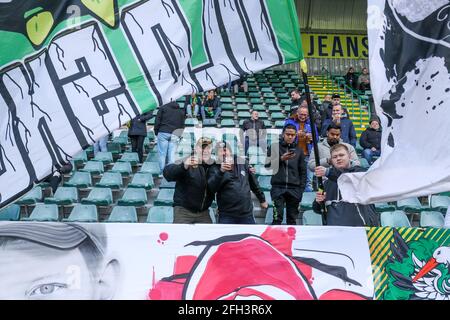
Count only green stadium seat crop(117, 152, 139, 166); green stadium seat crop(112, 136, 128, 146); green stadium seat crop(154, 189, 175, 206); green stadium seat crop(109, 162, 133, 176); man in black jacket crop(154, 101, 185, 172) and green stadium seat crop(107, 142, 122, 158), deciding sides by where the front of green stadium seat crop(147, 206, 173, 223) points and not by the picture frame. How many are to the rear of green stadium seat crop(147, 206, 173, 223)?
6

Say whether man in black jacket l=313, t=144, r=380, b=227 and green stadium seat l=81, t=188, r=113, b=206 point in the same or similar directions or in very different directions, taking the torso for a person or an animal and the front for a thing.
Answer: same or similar directions

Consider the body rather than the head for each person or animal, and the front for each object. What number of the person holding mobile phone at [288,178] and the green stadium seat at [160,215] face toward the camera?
2

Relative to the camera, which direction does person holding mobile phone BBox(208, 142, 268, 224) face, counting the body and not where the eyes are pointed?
toward the camera

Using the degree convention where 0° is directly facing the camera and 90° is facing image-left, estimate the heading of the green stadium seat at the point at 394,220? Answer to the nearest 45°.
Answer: approximately 0°

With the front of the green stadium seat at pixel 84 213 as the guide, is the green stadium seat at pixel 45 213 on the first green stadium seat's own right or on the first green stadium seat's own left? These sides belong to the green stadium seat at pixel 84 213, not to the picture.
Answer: on the first green stadium seat's own right

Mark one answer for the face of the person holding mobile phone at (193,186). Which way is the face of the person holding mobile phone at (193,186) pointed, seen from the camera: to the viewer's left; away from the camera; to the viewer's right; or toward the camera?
toward the camera

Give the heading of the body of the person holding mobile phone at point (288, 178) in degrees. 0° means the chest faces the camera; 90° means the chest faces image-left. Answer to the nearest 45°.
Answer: approximately 0°

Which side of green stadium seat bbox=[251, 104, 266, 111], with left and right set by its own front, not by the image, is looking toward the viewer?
front

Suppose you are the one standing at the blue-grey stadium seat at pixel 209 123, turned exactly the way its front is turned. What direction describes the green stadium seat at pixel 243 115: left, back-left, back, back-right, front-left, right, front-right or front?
back-left

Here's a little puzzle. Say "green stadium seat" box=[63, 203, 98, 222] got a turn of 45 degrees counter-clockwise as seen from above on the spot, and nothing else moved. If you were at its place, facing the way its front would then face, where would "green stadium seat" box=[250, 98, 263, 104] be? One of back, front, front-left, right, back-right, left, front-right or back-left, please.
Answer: back-left

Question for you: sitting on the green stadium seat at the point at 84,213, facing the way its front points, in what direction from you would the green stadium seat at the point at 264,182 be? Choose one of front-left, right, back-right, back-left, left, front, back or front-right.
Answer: back-left

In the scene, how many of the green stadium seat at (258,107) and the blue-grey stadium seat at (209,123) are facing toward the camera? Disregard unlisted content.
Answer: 2

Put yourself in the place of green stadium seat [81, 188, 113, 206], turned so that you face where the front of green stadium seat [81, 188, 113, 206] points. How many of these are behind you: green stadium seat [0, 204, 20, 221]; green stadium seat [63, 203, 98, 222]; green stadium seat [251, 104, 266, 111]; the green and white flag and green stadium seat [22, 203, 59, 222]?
1

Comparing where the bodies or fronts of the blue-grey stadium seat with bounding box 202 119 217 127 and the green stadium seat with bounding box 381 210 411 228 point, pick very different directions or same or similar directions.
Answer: same or similar directions

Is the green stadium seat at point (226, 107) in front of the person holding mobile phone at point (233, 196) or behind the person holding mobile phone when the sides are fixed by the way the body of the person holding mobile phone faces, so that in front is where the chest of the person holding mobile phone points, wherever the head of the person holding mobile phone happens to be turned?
behind

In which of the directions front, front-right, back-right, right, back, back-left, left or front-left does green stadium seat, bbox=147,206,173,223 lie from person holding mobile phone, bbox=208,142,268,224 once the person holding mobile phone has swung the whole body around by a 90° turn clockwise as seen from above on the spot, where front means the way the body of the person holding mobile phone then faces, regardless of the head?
front-right

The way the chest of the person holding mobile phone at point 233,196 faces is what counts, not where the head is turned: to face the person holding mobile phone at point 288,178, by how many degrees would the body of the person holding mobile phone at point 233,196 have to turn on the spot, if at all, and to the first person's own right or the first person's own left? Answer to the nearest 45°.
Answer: approximately 135° to the first person's own left
